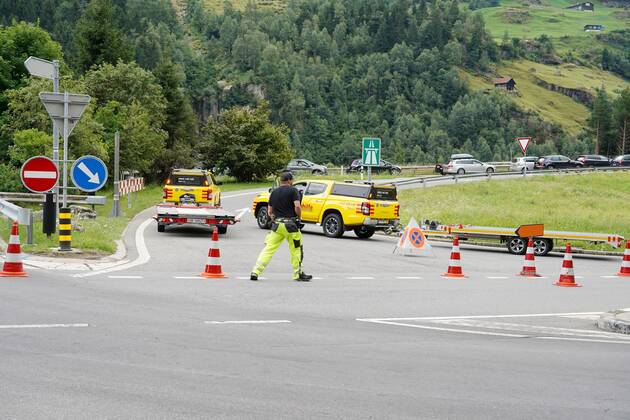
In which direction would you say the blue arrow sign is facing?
toward the camera

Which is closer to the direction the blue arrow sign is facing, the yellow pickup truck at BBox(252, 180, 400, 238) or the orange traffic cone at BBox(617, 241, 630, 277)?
the orange traffic cone

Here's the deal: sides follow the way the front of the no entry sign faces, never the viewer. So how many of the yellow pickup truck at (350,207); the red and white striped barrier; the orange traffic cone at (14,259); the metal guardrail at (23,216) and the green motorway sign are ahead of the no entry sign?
1

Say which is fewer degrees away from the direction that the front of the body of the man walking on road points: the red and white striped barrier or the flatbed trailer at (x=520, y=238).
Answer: the flatbed trailer

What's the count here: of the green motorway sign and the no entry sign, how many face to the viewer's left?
0

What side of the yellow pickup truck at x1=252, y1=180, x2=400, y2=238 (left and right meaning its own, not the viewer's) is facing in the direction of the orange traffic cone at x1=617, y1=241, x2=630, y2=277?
back

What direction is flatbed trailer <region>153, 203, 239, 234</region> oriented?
away from the camera

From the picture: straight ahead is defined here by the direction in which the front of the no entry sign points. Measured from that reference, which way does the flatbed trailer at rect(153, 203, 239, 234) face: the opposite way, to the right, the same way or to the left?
the opposite way

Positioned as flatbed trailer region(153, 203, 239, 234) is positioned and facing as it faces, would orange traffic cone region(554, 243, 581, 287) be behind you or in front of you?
behind

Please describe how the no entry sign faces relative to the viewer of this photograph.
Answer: facing the viewer

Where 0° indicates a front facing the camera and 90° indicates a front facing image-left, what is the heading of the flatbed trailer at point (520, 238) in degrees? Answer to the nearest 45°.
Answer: approximately 90°

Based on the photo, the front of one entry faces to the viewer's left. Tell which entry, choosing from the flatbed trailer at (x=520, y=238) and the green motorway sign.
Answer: the flatbed trailer

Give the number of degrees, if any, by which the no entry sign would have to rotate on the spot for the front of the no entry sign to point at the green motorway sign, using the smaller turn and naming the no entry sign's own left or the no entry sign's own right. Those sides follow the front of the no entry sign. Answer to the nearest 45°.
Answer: approximately 135° to the no entry sign's own left

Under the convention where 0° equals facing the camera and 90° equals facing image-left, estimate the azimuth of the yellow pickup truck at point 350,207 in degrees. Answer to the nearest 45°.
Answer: approximately 135°
